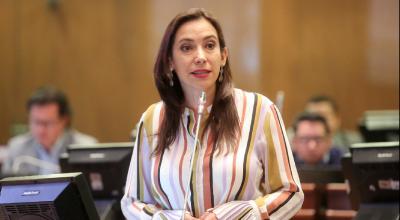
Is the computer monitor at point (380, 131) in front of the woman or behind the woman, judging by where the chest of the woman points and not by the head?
behind

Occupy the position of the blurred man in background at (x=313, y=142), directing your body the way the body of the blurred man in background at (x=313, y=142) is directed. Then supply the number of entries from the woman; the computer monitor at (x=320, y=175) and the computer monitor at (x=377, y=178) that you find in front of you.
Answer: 3

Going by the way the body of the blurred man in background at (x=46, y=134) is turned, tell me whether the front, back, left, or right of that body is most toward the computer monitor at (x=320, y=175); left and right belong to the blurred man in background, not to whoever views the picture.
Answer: left

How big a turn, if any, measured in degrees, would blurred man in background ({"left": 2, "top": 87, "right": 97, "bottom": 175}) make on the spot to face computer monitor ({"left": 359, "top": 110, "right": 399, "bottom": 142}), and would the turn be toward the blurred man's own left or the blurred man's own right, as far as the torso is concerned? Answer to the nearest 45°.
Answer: approximately 90° to the blurred man's own left
